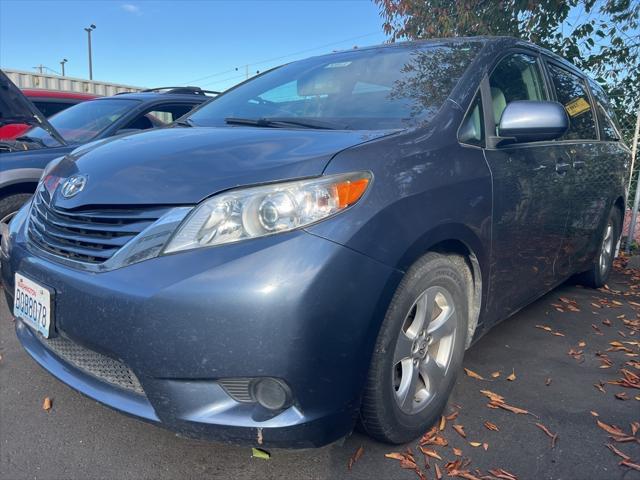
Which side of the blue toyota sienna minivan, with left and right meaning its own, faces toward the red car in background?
right

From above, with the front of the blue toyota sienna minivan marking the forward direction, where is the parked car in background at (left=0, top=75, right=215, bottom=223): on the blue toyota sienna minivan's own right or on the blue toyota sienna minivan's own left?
on the blue toyota sienna minivan's own right

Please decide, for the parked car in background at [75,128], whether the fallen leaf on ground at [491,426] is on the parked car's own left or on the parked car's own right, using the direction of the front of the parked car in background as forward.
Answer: on the parked car's own left

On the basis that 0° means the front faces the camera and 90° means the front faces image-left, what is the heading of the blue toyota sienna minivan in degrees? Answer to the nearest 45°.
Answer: approximately 45°

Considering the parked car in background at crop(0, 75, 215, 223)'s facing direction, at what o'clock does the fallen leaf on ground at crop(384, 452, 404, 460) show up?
The fallen leaf on ground is roughly at 10 o'clock from the parked car in background.

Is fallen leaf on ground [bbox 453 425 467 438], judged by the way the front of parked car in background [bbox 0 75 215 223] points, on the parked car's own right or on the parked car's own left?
on the parked car's own left

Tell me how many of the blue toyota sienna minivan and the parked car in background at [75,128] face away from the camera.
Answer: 0

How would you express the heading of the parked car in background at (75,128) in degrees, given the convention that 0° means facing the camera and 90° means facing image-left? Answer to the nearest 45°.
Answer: approximately 45°
